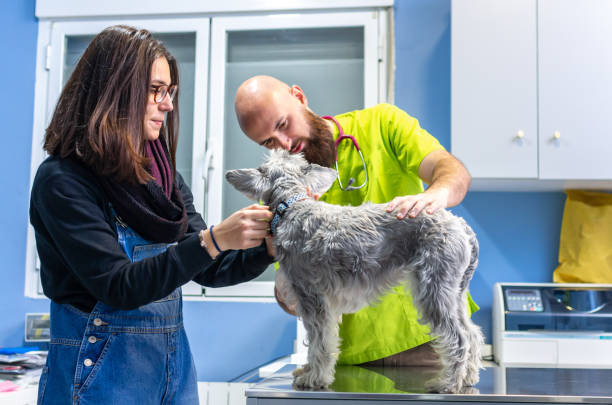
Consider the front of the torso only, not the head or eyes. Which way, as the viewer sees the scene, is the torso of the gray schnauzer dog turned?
to the viewer's left

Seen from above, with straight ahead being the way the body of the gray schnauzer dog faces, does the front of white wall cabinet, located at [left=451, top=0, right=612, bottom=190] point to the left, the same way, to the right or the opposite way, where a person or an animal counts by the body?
to the left

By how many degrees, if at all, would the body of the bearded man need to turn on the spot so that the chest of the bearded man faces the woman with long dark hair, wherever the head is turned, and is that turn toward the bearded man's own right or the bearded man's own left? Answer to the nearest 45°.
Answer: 0° — they already face them

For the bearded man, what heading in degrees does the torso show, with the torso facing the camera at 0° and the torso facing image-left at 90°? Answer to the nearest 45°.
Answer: approximately 45°

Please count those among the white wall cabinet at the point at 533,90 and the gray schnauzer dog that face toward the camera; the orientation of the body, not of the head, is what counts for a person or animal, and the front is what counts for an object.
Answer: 1

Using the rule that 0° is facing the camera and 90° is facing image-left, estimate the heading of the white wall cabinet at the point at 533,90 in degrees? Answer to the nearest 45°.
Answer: approximately 0°

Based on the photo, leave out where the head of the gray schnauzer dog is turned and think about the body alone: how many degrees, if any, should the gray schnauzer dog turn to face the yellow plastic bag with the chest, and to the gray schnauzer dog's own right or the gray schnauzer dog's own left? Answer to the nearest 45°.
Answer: approximately 135° to the gray schnauzer dog's own right

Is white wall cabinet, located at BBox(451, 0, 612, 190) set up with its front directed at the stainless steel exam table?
yes

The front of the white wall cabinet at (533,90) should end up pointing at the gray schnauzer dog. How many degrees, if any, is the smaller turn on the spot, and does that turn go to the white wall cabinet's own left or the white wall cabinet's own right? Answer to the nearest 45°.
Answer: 0° — it already faces it
